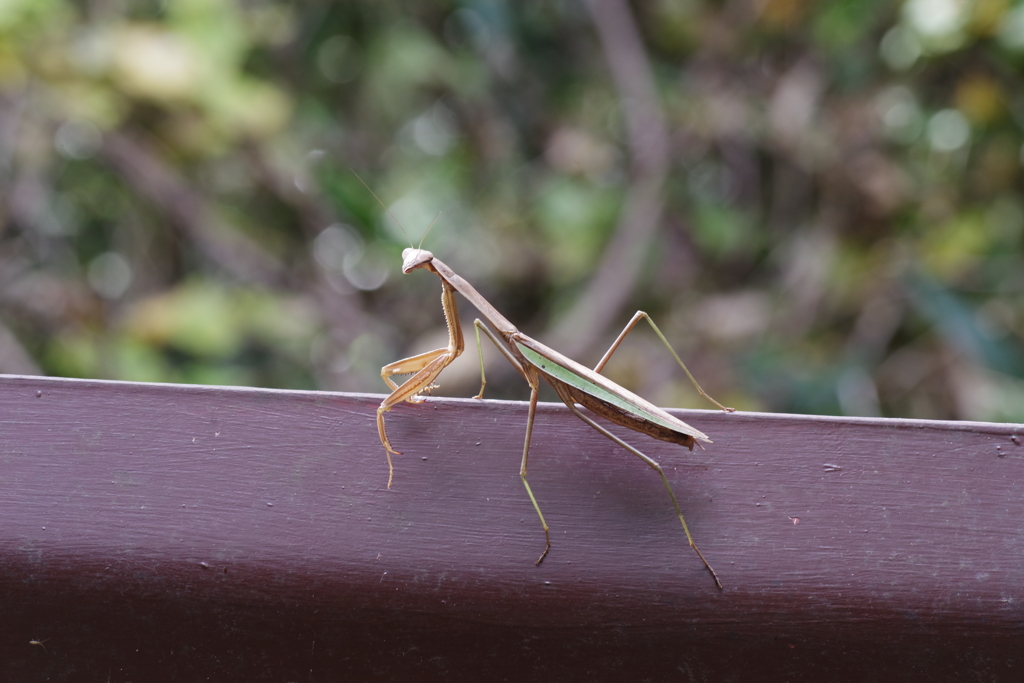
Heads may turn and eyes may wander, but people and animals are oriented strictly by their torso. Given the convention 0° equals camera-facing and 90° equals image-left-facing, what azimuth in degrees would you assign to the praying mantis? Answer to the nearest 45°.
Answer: approximately 90°
